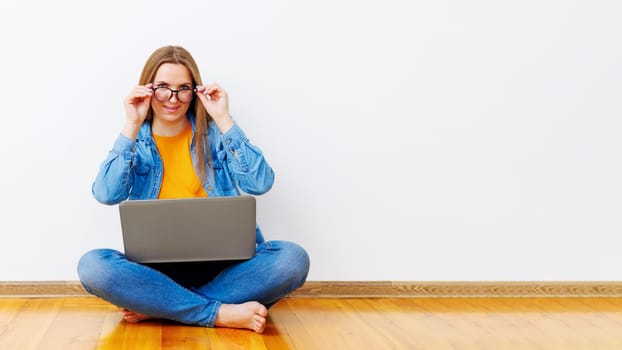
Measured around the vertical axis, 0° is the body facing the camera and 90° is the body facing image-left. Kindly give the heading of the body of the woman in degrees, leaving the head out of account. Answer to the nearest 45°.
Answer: approximately 0°
